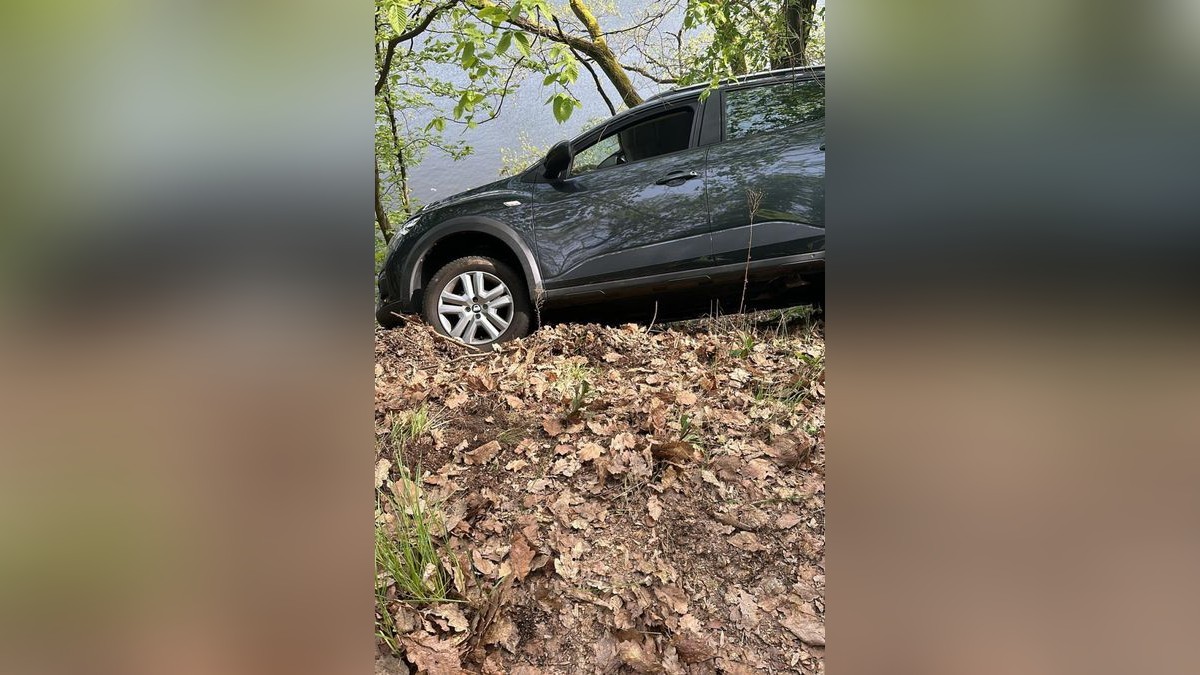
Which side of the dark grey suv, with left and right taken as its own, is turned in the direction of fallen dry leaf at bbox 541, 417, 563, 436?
left

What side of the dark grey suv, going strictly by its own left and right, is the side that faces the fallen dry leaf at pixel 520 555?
left

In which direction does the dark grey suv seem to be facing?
to the viewer's left

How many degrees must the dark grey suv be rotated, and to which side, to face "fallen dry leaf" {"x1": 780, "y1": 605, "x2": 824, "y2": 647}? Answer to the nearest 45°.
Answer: approximately 90° to its left

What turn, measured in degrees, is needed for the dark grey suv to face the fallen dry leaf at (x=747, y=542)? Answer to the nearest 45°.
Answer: approximately 90° to its left

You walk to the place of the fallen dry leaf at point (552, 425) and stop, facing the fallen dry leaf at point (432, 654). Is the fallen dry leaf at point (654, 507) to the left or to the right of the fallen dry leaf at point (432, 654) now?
left
